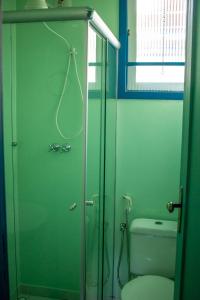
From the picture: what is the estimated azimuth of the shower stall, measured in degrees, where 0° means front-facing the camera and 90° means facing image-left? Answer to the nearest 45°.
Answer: approximately 315°
